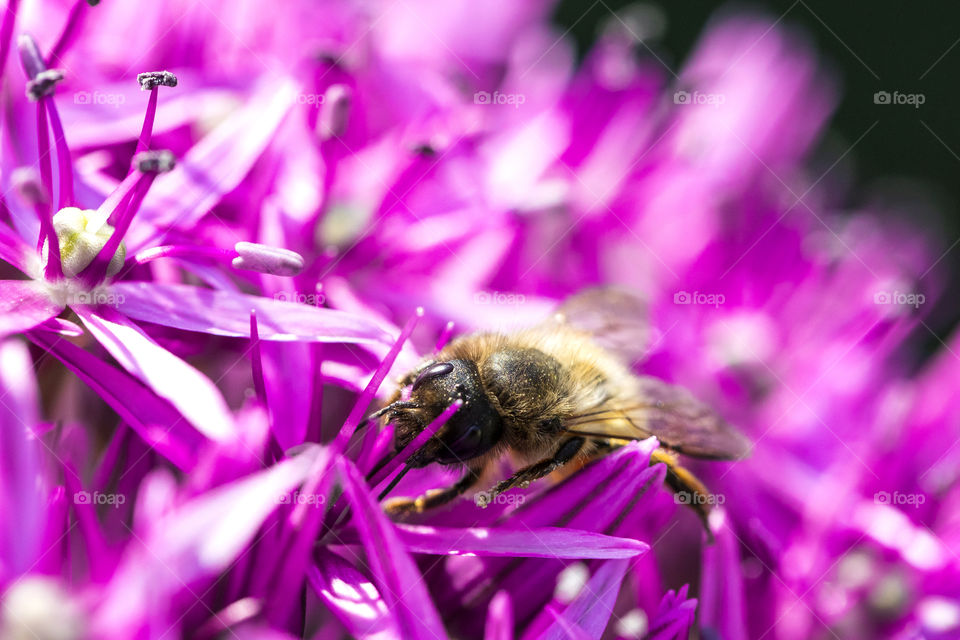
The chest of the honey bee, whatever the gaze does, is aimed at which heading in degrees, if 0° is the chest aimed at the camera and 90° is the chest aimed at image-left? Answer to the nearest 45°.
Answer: approximately 45°
